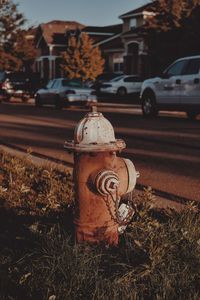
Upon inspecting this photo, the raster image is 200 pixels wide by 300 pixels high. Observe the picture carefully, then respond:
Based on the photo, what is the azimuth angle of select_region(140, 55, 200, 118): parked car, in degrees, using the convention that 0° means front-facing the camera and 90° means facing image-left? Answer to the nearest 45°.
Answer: approximately 135°

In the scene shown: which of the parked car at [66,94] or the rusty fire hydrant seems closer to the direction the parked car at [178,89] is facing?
the parked car

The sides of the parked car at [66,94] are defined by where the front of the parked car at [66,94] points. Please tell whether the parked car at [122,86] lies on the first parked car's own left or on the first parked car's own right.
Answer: on the first parked car's own right

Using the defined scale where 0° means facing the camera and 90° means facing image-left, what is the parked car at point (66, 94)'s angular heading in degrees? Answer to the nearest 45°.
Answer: approximately 135°

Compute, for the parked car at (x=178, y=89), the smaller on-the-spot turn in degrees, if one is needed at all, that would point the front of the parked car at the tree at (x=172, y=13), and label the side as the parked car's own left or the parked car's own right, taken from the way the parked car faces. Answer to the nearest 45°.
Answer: approximately 45° to the parked car's own right

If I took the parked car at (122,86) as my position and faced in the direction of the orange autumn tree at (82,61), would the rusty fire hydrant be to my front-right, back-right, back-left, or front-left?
back-left

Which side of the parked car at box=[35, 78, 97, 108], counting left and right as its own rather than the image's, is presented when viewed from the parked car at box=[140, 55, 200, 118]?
back

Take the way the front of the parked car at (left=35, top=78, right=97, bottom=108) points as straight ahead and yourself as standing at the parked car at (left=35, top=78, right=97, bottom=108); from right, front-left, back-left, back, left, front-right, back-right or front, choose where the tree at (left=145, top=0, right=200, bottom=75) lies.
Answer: right

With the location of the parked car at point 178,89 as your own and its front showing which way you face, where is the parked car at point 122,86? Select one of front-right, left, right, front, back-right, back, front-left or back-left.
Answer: front-right

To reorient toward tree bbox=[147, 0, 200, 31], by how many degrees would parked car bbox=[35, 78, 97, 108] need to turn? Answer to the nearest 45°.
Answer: approximately 90° to its right
